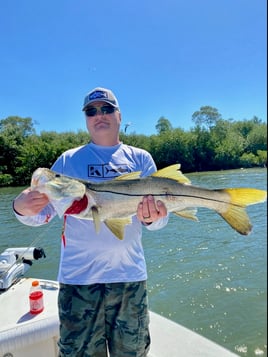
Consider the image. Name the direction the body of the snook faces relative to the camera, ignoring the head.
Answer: to the viewer's left
